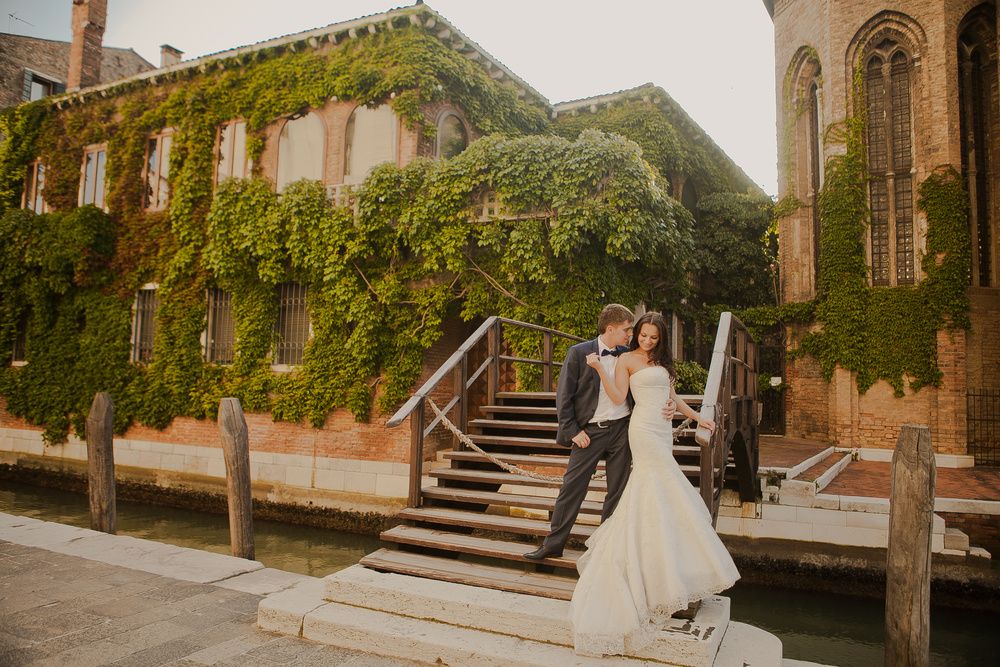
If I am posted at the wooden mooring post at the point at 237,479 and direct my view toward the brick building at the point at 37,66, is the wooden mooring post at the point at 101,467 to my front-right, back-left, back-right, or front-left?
front-left

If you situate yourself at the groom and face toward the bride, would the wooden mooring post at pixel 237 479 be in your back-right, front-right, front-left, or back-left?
back-right

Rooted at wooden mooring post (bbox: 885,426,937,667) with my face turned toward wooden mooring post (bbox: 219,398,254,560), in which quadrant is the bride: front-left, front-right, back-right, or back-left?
front-left

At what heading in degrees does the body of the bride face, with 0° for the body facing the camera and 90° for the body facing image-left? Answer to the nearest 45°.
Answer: approximately 0°

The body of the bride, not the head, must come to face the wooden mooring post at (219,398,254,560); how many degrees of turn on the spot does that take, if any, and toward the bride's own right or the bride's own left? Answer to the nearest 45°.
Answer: approximately 135° to the bride's own right

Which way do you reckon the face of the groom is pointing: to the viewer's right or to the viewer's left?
to the viewer's right

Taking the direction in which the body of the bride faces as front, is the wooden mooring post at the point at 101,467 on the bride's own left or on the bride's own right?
on the bride's own right

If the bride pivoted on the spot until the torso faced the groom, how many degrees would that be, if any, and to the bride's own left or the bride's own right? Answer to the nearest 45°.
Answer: approximately 135° to the bride's own right

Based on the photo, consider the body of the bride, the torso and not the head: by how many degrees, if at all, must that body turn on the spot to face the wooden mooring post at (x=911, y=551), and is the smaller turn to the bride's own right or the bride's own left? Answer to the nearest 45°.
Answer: approximately 135° to the bride's own left

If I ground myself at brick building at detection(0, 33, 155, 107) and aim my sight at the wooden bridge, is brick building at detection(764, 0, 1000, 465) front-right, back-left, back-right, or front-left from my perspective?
front-left
